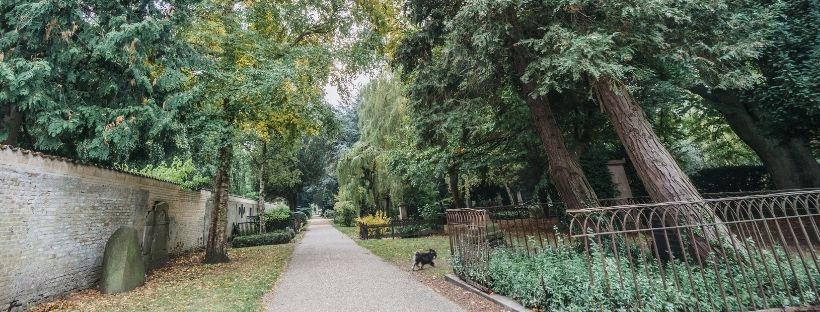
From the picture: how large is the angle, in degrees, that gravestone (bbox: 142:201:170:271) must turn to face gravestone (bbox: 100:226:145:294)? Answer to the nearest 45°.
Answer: approximately 45° to its right

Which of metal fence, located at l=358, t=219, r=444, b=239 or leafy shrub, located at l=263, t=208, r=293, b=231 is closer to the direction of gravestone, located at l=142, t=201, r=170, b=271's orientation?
the metal fence

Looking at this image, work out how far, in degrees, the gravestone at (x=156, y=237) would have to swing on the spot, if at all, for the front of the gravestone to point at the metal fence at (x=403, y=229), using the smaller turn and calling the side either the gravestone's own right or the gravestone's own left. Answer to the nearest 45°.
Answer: approximately 45° to the gravestone's own left

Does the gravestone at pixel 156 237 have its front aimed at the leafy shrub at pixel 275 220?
no

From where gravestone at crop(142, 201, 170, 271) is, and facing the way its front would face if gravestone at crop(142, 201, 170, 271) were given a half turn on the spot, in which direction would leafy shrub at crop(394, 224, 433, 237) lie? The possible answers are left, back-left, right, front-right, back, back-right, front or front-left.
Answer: back-right

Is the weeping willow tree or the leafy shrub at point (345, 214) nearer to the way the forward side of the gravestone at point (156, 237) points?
the weeping willow tree

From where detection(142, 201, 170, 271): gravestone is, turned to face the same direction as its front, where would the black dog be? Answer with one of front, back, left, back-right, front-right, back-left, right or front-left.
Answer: front

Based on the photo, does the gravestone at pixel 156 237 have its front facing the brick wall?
no

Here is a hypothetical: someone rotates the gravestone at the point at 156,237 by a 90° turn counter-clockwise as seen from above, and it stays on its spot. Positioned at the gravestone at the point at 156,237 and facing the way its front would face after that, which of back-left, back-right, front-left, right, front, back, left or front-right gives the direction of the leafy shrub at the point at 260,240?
front

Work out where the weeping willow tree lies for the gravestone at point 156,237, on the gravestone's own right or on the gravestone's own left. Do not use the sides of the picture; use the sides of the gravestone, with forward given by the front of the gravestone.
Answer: on the gravestone's own left

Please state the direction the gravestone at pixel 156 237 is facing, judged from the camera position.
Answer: facing the viewer and to the right of the viewer

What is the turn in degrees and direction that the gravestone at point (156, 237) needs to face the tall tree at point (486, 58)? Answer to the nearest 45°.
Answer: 0° — it already faces it

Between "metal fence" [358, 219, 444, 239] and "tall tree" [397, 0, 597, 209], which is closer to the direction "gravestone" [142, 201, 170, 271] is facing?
the tall tree

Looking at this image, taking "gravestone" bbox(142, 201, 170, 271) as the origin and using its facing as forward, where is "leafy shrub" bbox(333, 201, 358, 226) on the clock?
The leafy shrub is roughly at 9 o'clock from the gravestone.

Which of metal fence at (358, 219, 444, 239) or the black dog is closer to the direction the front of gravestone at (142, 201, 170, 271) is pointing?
the black dog

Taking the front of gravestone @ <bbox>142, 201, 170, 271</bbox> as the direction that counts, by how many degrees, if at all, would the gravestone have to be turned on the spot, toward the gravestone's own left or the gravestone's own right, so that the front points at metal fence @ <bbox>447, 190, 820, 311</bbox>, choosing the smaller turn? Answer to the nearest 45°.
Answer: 0° — it already faces it

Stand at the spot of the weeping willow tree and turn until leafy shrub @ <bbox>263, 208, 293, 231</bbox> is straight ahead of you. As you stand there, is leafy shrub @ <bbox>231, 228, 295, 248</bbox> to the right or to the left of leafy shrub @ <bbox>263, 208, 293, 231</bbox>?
left

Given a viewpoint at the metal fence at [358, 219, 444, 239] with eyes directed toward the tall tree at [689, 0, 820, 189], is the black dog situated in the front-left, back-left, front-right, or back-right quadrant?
front-right

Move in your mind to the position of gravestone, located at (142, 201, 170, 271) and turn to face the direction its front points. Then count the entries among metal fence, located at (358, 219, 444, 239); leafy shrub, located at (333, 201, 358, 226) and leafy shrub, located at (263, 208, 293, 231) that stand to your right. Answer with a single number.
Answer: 0

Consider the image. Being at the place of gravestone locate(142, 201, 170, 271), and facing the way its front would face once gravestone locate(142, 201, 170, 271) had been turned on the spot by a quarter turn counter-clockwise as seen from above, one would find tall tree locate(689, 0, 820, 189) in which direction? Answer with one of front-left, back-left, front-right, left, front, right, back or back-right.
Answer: right
